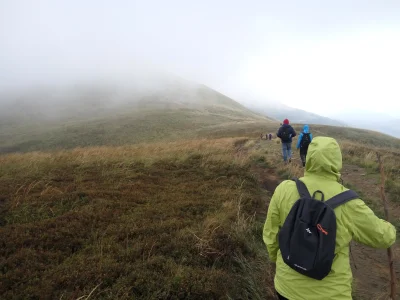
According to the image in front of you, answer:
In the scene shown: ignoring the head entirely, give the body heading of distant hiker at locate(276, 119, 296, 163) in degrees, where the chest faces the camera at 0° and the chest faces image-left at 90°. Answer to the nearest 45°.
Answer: approximately 180°

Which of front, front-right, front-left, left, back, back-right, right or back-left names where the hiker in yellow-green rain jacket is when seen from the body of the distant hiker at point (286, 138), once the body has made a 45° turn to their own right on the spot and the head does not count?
back-right
